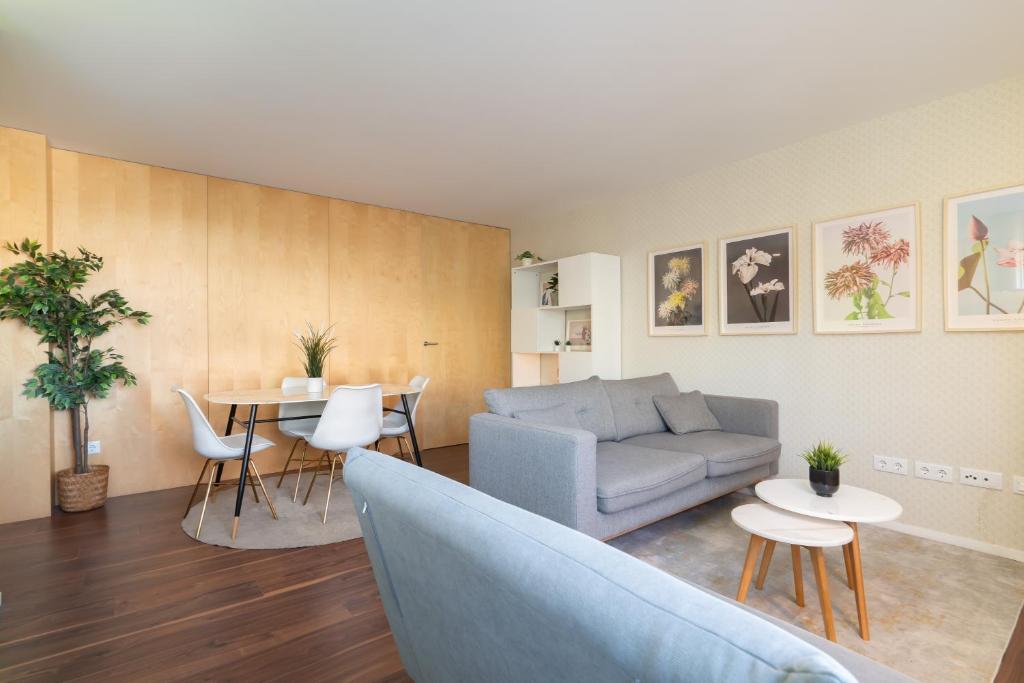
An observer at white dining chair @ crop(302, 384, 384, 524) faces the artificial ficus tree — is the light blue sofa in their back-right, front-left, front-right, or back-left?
back-left

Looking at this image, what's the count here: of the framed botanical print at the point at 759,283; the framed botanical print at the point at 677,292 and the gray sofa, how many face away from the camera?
0

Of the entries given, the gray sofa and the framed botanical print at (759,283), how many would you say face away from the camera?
0

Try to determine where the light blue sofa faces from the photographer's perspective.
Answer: facing away from the viewer and to the right of the viewer

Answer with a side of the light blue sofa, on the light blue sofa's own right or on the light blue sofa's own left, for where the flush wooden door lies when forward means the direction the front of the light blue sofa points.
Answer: on the light blue sofa's own left

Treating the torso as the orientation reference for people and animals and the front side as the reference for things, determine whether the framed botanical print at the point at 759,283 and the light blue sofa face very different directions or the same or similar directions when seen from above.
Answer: very different directions

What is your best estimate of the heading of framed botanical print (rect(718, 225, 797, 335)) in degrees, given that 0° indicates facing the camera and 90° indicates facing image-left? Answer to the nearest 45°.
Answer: approximately 45°

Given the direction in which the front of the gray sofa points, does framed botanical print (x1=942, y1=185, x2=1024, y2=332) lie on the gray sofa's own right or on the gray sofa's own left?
on the gray sofa's own left

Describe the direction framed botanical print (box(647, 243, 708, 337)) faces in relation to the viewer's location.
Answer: facing the viewer and to the left of the viewer

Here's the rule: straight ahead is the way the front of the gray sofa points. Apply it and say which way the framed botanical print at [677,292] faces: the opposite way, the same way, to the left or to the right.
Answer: to the right

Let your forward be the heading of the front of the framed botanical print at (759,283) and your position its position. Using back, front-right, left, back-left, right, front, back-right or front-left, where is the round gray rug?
front

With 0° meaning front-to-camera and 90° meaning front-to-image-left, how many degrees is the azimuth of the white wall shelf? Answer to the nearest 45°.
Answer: approximately 45°

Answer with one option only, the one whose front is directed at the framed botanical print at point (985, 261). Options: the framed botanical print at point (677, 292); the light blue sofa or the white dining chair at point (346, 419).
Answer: the light blue sofa

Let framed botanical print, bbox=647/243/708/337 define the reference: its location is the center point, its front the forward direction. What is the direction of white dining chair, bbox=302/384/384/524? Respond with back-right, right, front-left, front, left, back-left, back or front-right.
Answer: front

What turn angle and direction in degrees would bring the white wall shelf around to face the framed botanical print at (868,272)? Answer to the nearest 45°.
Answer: approximately 90° to its left

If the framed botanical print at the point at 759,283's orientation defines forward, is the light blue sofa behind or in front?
in front

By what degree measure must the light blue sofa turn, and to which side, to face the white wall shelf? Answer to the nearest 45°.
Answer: approximately 45° to its left

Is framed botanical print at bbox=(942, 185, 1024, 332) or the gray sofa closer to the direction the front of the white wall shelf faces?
the gray sofa
